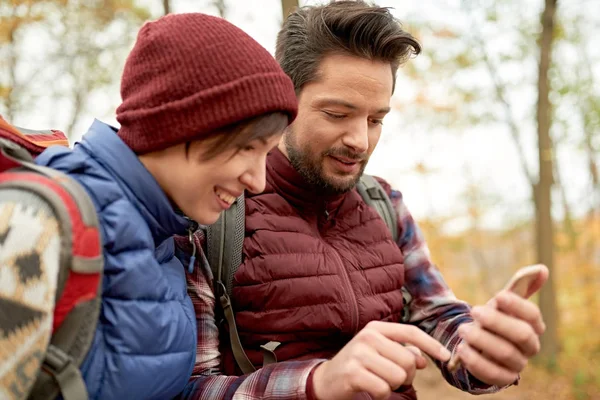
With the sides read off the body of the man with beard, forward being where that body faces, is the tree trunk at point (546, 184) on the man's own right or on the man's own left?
on the man's own left

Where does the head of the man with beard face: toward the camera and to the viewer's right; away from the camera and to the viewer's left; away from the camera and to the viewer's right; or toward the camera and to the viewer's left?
toward the camera and to the viewer's right

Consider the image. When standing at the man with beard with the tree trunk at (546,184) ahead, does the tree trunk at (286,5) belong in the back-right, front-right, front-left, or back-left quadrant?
front-left

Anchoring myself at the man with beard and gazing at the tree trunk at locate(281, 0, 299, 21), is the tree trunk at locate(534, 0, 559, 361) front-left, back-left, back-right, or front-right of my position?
front-right

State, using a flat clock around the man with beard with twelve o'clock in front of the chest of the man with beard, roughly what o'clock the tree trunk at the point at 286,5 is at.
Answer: The tree trunk is roughly at 7 o'clock from the man with beard.

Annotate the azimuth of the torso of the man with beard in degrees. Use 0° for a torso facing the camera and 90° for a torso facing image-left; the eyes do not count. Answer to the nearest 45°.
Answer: approximately 315°
